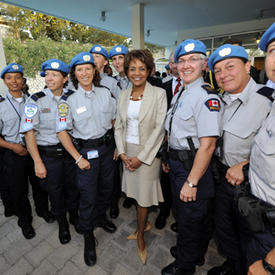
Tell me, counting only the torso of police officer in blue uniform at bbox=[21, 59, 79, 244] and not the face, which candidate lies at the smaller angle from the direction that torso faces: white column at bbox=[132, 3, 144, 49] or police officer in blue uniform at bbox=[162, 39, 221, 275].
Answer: the police officer in blue uniform

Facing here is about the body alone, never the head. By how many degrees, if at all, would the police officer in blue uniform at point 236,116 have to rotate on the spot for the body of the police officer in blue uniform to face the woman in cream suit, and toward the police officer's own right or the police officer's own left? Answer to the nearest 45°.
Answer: approximately 45° to the police officer's own right

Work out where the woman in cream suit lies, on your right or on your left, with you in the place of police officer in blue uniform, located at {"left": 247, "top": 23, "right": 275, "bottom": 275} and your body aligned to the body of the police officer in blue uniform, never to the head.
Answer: on your right

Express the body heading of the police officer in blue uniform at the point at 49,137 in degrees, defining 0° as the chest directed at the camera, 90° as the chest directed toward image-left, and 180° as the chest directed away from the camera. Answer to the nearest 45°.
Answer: approximately 315°

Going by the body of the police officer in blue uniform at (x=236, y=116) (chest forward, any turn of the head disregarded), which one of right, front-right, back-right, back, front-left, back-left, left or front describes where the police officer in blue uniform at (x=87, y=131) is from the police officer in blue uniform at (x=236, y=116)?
front-right

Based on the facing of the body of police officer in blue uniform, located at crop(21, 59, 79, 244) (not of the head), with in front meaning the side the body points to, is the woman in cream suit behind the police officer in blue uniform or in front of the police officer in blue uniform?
in front
